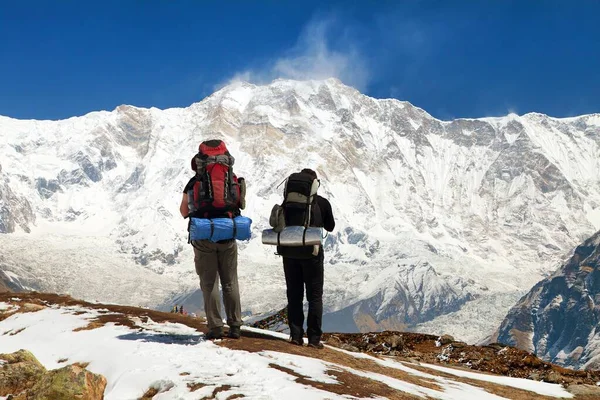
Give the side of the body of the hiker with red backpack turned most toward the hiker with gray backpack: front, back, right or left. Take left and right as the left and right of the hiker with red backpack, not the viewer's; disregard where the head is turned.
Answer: right

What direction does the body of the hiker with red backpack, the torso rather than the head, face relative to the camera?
away from the camera
